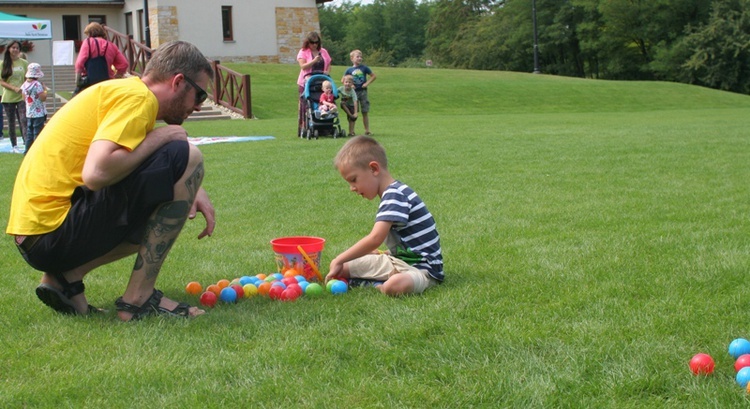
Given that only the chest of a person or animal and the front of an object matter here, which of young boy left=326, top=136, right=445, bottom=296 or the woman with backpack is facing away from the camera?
the woman with backpack

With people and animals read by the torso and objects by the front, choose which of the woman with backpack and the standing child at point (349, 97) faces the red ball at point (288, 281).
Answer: the standing child

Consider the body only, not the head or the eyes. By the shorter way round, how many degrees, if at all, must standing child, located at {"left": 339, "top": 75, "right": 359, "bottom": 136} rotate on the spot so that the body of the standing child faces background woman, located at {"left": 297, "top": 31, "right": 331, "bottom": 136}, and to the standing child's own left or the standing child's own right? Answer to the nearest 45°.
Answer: approximately 90° to the standing child's own right

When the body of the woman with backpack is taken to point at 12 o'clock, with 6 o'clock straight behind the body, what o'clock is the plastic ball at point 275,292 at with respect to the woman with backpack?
The plastic ball is roughly at 6 o'clock from the woman with backpack.

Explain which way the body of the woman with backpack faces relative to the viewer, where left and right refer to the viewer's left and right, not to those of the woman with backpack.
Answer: facing away from the viewer

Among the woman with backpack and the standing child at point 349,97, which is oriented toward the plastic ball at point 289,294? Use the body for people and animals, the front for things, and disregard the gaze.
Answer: the standing child

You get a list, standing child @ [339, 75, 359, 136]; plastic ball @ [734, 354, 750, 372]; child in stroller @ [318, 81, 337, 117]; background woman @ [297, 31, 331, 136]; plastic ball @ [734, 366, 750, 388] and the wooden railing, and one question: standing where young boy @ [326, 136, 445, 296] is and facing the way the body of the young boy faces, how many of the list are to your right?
4

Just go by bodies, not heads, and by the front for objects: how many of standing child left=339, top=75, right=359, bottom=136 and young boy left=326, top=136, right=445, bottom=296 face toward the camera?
1

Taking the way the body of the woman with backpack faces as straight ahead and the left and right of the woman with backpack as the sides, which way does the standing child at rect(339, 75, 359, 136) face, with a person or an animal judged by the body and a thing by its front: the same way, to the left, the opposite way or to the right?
the opposite way

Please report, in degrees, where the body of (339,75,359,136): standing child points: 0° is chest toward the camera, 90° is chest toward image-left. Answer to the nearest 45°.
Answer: approximately 0°

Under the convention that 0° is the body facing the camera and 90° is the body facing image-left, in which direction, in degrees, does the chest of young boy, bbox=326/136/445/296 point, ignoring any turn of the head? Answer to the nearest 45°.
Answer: approximately 90°

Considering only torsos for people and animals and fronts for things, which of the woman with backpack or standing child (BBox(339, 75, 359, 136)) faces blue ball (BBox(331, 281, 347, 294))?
the standing child

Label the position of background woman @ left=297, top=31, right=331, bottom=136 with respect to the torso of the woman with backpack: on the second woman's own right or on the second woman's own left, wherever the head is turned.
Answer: on the second woman's own right
